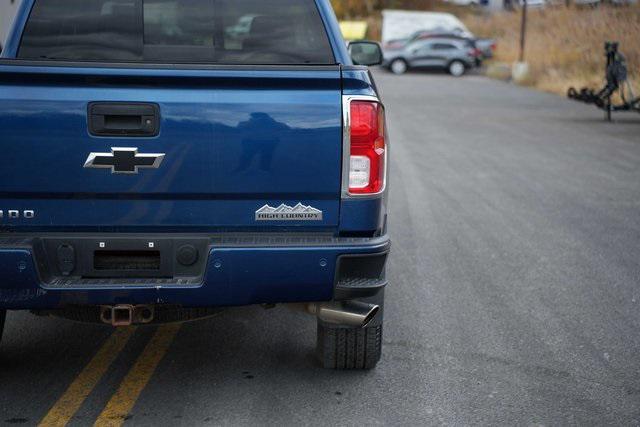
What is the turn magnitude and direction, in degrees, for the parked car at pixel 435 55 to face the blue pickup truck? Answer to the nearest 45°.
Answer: approximately 90° to its left

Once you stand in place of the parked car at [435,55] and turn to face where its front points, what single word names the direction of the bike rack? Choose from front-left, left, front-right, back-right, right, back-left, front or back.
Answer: left

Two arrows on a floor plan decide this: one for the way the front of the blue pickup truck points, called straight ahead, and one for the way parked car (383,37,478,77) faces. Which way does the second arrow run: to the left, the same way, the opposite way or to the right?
to the left

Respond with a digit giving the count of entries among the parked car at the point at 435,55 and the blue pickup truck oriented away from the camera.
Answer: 1

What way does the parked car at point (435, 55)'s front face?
to the viewer's left

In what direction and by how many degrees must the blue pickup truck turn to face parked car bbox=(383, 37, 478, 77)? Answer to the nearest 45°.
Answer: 0° — it already faces it

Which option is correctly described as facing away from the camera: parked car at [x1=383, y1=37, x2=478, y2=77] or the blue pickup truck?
the blue pickup truck

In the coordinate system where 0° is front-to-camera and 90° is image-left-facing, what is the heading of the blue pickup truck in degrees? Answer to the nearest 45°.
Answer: approximately 180°

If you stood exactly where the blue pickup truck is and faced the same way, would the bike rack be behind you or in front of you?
in front
